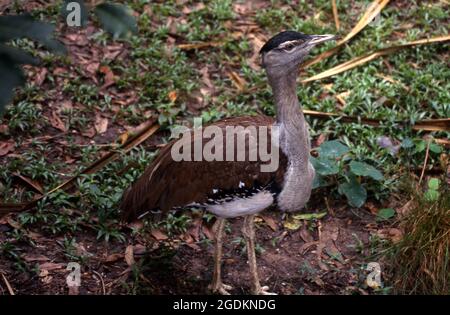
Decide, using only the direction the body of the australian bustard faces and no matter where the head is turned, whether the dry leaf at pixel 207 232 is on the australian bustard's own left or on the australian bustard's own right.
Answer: on the australian bustard's own left

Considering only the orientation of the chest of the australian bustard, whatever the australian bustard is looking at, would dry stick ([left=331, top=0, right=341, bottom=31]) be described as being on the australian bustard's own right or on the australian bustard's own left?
on the australian bustard's own left

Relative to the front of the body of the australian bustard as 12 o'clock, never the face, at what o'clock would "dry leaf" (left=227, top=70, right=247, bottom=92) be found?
The dry leaf is roughly at 9 o'clock from the australian bustard.

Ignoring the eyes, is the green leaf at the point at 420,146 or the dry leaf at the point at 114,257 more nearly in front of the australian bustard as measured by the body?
the green leaf

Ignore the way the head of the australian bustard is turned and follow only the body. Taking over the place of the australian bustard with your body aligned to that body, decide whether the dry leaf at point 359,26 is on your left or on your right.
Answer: on your left

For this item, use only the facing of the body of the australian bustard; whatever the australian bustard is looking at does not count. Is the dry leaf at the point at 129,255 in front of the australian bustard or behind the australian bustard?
behind

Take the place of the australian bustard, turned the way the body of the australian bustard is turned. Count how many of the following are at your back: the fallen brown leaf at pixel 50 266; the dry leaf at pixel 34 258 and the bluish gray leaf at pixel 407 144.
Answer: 2

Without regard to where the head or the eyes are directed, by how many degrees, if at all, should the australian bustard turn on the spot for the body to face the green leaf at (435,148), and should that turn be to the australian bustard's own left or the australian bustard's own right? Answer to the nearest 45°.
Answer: approximately 45° to the australian bustard's own left

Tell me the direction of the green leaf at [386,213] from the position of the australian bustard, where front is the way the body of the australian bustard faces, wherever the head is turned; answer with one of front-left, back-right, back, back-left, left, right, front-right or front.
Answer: front-left

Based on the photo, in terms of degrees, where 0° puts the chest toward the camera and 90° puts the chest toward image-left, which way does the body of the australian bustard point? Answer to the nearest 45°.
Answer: approximately 270°

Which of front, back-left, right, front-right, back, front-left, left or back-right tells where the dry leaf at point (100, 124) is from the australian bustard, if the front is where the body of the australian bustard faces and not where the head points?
back-left

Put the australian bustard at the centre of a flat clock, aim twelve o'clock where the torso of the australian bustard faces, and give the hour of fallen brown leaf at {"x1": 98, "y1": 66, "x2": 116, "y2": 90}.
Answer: The fallen brown leaf is roughly at 8 o'clock from the australian bustard.

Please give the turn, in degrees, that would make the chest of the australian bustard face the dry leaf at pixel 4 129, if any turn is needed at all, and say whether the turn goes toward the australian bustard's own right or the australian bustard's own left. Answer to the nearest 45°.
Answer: approximately 135° to the australian bustard's own left
